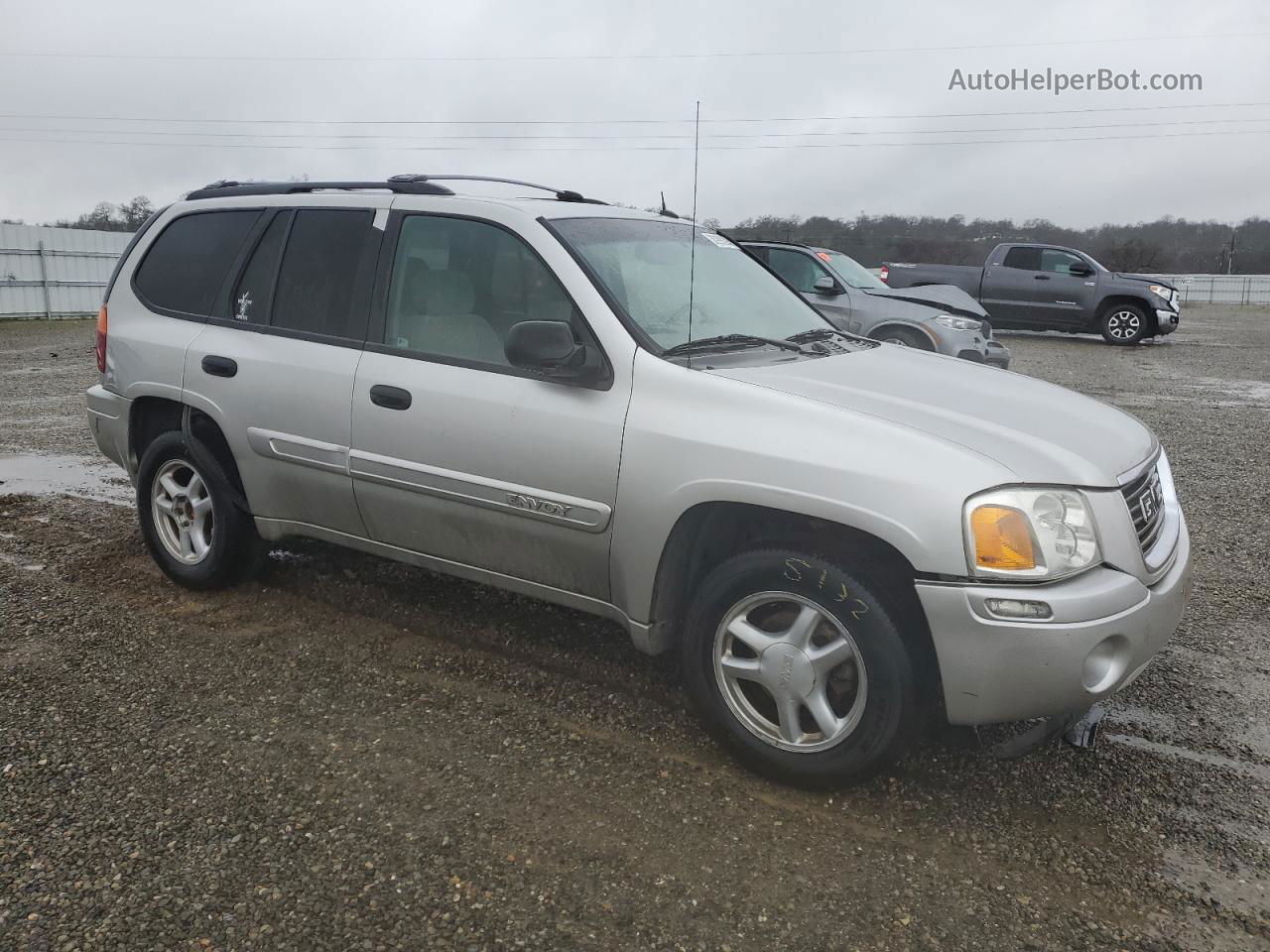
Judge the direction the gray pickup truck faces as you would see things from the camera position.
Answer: facing to the right of the viewer

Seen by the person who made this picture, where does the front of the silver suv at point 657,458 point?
facing the viewer and to the right of the viewer

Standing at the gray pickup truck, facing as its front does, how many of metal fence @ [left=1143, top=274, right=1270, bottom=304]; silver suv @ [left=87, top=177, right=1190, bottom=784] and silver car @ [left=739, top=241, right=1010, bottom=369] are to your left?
1

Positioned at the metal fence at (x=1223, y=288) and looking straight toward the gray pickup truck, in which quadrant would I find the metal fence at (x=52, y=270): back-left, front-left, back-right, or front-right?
front-right

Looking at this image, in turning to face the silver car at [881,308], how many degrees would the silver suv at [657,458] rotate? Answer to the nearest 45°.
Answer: approximately 135° to its left

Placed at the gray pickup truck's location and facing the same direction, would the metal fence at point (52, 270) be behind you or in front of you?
behind

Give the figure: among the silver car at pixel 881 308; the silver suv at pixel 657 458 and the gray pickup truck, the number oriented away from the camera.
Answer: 0

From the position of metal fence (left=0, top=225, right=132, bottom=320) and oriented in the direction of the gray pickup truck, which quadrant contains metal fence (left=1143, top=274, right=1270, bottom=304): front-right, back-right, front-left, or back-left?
front-left

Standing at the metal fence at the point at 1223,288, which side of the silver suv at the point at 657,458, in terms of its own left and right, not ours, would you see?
left

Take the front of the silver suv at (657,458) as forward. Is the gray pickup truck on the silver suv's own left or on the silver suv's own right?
on the silver suv's own left

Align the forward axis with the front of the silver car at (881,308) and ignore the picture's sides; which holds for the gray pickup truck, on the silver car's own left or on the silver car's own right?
on the silver car's own left

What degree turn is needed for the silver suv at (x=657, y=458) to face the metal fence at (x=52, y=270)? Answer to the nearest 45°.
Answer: approximately 180°

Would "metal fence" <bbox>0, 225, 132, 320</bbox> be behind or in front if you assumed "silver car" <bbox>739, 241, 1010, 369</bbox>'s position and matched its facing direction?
behind

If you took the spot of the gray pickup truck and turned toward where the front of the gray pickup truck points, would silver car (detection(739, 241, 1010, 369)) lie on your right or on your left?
on your right

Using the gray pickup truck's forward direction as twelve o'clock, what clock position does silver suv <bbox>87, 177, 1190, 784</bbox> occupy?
The silver suv is roughly at 3 o'clock from the gray pickup truck.
